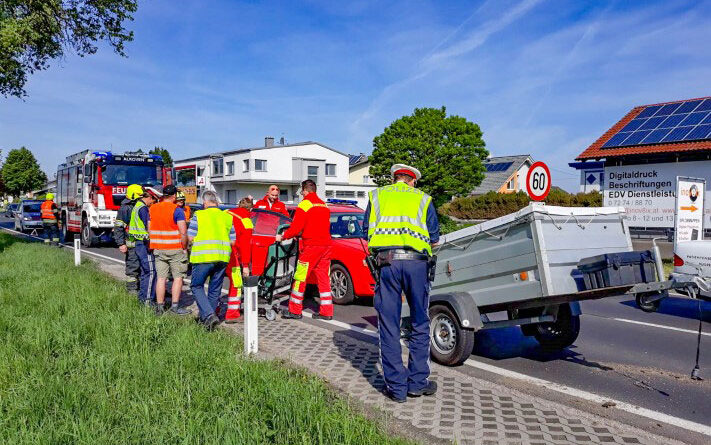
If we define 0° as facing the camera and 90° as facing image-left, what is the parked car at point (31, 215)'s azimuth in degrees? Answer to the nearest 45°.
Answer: approximately 315°

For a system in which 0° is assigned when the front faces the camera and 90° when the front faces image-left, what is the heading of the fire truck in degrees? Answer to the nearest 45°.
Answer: approximately 315°

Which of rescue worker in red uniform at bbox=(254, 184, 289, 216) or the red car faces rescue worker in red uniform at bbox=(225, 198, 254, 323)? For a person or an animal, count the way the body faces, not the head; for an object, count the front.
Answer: rescue worker in red uniform at bbox=(254, 184, 289, 216)

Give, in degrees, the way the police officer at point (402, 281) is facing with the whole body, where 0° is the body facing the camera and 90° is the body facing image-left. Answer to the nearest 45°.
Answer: approximately 180°

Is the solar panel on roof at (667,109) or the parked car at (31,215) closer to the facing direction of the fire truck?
the solar panel on roof

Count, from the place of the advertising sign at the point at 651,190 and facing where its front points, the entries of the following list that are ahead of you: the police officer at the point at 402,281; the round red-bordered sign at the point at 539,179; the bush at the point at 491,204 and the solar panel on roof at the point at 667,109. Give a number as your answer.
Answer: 2

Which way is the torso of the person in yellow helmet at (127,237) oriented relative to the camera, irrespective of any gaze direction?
to the viewer's right
